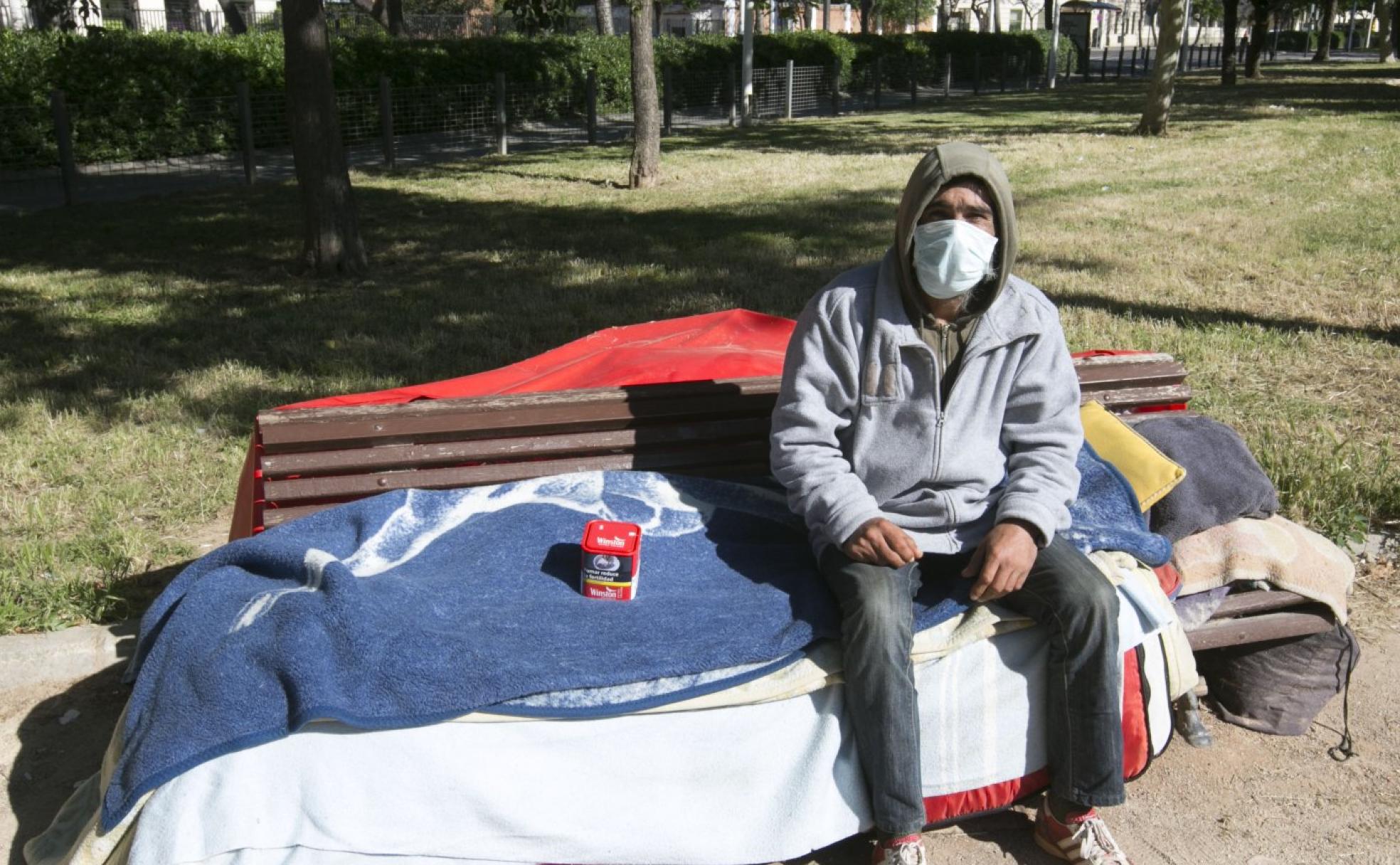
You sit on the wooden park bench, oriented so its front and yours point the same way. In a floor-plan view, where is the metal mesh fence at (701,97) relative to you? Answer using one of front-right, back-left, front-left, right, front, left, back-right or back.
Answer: back

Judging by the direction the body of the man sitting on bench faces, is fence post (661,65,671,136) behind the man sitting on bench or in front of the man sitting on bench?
behind

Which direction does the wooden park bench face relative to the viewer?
toward the camera

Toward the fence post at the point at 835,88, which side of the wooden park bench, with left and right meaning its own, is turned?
back

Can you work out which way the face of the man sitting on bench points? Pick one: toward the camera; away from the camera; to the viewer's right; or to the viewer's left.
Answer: toward the camera

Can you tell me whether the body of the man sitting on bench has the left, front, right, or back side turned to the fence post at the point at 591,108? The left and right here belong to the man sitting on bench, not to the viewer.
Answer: back

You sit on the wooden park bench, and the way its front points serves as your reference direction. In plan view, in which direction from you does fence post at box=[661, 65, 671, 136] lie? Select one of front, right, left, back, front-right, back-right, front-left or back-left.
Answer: back

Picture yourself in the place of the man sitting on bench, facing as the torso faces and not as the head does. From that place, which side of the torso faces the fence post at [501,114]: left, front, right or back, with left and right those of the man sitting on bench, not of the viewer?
back

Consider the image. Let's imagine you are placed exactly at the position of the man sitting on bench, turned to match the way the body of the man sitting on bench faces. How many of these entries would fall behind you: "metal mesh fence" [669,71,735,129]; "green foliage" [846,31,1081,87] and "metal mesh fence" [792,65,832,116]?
3

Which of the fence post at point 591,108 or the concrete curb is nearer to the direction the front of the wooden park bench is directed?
the concrete curb
